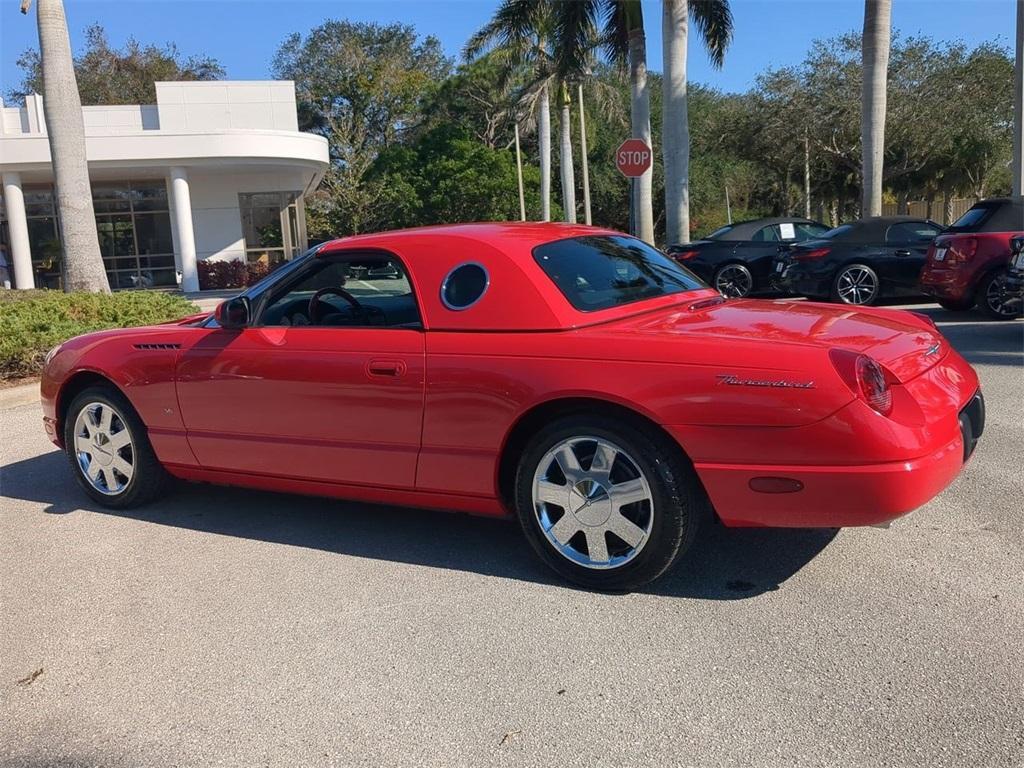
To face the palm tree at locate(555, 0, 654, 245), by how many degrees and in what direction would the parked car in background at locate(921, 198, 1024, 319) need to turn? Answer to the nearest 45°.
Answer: approximately 90° to its left

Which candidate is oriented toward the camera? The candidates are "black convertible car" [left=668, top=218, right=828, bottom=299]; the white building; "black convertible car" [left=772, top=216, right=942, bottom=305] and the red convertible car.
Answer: the white building

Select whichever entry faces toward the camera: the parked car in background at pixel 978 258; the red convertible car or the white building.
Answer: the white building

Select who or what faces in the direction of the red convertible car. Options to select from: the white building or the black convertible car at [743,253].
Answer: the white building

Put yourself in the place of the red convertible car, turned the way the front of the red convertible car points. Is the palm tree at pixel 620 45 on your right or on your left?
on your right

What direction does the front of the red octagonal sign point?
toward the camera

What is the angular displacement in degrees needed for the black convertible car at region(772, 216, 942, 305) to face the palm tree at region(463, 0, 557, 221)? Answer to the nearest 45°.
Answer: approximately 90° to its left

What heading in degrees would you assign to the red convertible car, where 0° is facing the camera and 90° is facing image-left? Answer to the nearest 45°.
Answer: approximately 135°

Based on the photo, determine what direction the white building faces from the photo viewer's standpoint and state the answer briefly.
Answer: facing the viewer

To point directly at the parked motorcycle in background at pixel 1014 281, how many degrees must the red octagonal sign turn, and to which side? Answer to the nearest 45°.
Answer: approximately 45° to its left

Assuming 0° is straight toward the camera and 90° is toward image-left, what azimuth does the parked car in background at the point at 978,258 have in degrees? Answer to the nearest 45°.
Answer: approximately 225°

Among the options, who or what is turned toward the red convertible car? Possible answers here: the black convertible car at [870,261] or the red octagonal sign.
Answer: the red octagonal sign

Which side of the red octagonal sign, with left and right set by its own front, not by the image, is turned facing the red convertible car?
front

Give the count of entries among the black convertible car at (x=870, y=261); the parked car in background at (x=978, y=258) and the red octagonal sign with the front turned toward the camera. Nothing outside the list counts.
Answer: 1

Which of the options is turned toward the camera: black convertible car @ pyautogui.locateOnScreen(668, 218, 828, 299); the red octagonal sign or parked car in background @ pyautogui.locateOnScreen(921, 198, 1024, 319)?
the red octagonal sign
